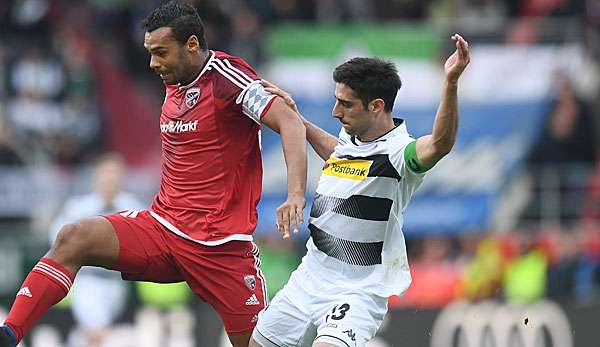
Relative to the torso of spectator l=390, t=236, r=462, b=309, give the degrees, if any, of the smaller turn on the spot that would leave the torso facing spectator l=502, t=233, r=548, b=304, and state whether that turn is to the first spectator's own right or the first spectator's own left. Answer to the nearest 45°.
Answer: approximately 90° to the first spectator's own left

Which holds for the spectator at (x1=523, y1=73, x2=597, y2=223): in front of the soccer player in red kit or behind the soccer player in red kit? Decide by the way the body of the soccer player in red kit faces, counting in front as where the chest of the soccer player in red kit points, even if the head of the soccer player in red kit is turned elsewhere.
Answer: behind

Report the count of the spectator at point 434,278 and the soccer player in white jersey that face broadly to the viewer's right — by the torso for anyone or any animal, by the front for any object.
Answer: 0

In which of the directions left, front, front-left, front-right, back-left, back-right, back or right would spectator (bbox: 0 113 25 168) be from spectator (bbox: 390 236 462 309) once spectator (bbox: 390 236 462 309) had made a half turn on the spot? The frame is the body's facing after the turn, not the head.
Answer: left

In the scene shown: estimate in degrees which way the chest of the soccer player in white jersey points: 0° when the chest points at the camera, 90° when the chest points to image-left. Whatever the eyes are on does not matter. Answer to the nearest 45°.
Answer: approximately 45°

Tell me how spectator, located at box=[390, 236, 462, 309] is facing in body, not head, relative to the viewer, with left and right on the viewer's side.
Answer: facing the viewer

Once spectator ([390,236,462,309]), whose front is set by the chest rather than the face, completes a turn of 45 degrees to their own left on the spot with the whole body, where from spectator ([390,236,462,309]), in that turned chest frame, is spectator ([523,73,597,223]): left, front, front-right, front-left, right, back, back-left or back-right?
left

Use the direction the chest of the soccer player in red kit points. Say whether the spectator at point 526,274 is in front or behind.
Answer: behind

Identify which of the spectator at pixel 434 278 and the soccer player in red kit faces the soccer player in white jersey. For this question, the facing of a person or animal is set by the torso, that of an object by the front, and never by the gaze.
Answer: the spectator

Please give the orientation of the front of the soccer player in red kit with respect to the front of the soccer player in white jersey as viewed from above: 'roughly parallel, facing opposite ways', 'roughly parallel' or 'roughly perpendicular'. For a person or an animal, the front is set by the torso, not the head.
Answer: roughly parallel

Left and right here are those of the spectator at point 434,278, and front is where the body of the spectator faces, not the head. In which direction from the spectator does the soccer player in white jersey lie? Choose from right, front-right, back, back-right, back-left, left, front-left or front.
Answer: front

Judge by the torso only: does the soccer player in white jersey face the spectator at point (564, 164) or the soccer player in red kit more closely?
the soccer player in red kit
